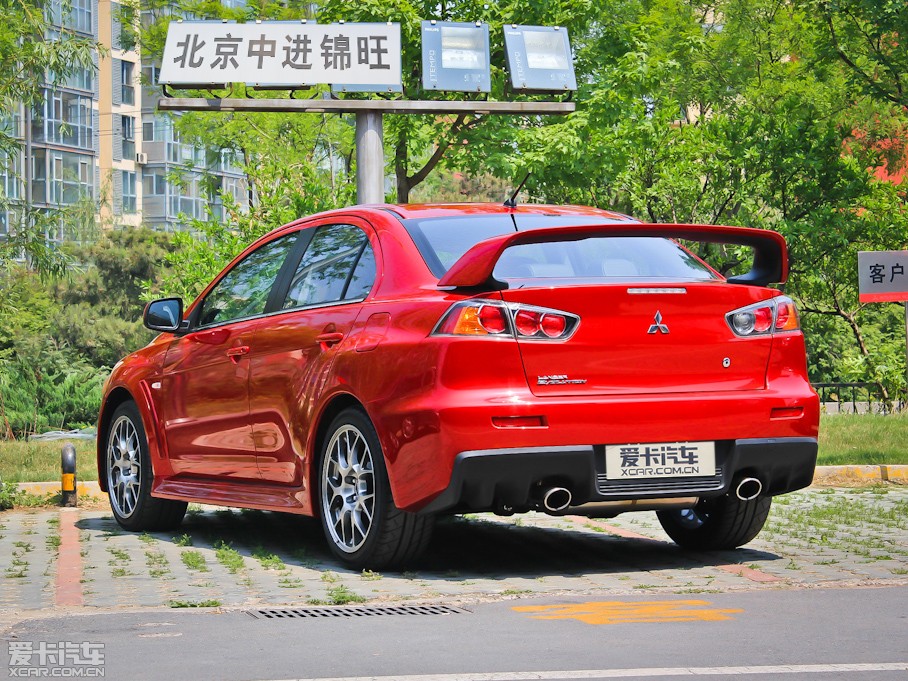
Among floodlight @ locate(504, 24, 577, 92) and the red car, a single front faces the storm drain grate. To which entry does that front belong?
the floodlight

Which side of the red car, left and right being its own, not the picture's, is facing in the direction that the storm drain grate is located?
back

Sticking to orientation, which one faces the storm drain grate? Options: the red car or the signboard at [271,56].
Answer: the signboard

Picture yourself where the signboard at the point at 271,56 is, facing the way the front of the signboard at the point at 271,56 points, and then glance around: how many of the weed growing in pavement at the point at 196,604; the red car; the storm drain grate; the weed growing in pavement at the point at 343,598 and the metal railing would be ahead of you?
4

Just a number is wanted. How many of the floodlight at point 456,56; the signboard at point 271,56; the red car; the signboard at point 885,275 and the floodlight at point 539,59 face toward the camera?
4

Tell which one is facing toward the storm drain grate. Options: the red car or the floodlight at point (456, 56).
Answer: the floodlight

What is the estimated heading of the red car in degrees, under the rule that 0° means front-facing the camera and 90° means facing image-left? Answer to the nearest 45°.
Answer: approximately 135°

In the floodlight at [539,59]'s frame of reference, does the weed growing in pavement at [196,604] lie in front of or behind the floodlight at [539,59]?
in front

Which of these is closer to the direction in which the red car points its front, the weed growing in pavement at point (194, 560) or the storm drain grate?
the weed growing in pavement

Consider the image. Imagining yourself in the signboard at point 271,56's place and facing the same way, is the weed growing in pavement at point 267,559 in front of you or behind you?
in front
